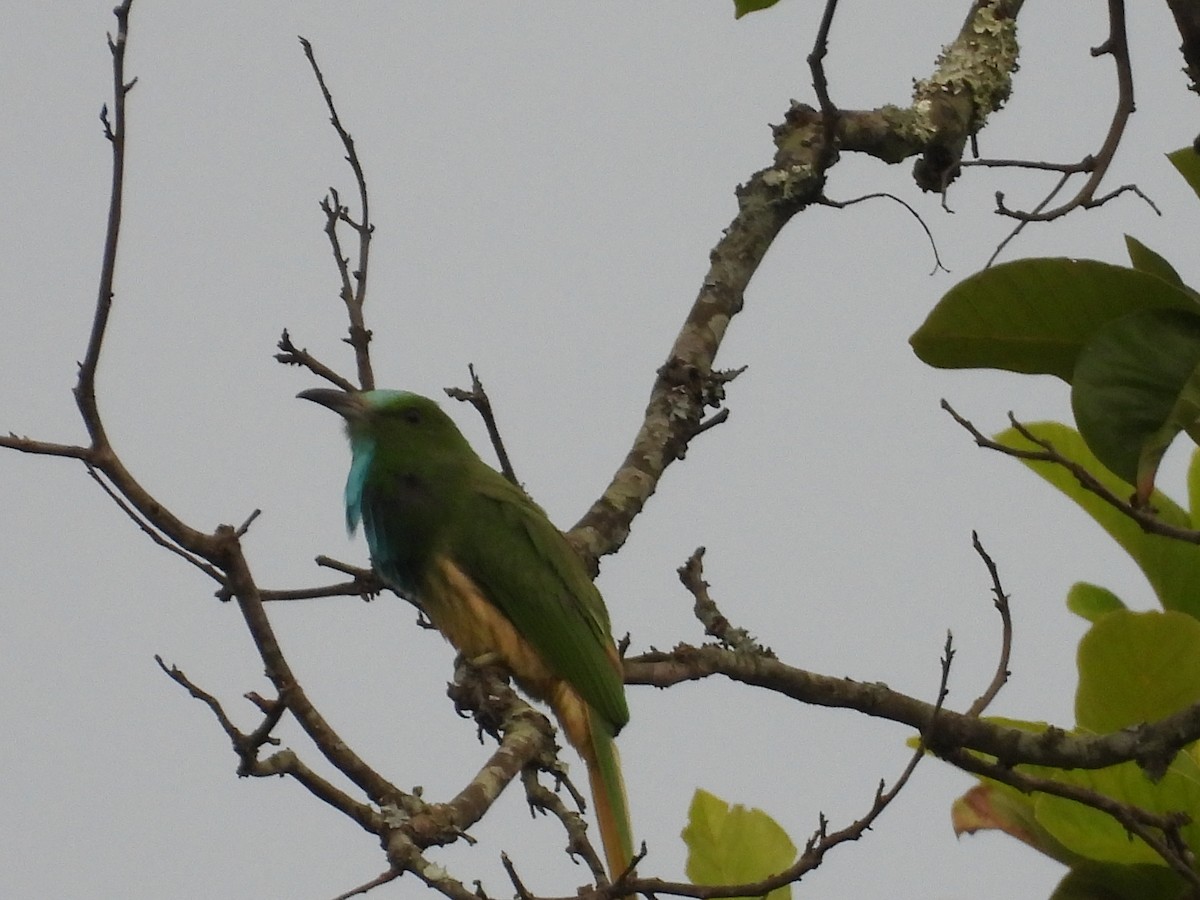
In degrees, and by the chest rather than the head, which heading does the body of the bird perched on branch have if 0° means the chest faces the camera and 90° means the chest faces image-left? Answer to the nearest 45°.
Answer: approximately 90°

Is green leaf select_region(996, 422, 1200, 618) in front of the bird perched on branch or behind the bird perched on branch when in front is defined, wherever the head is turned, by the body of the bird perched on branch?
behind
